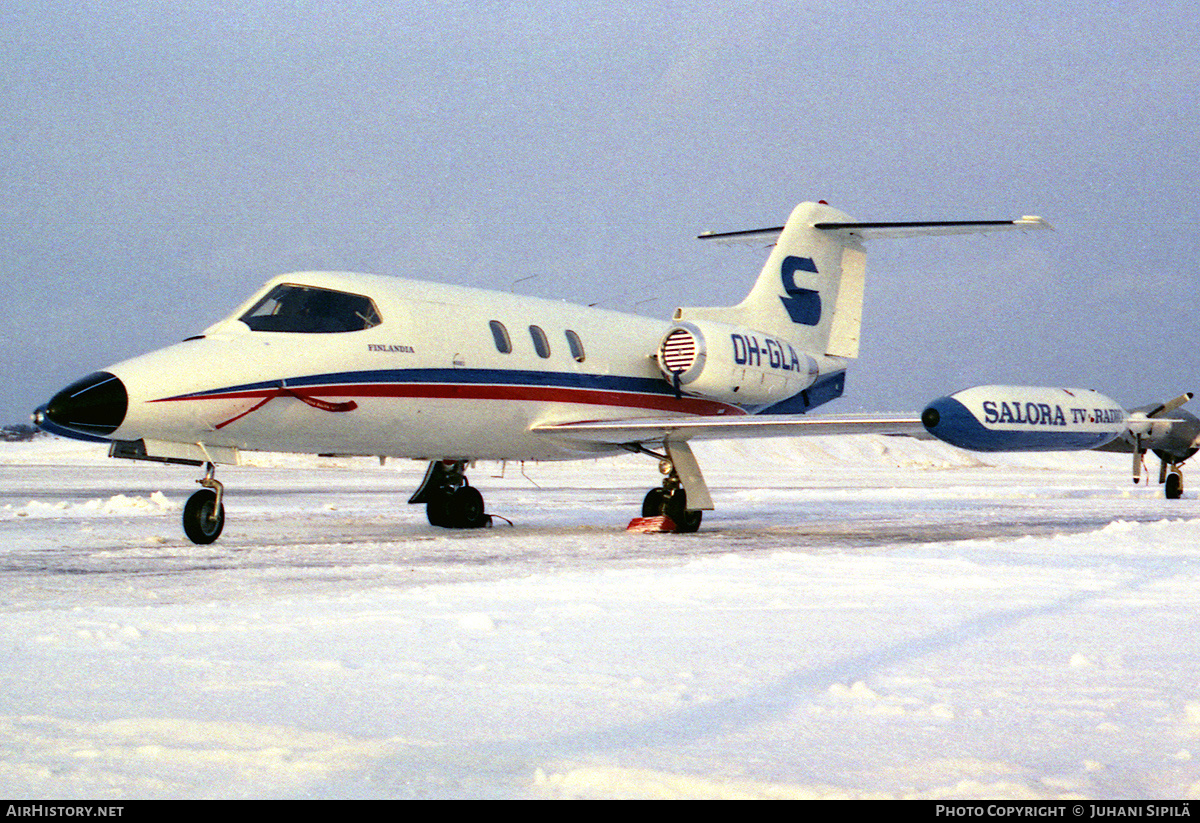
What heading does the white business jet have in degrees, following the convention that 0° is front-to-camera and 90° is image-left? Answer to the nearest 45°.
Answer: approximately 45°

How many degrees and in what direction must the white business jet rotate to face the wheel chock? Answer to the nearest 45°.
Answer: approximately 135° to its left
